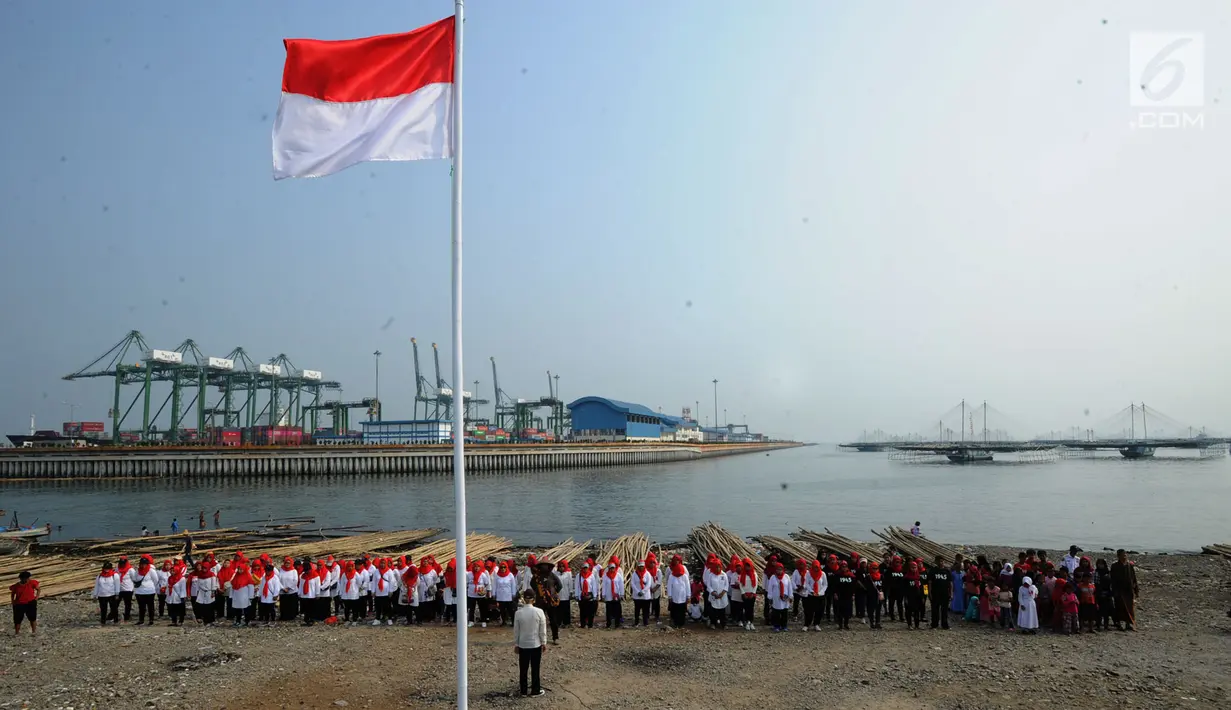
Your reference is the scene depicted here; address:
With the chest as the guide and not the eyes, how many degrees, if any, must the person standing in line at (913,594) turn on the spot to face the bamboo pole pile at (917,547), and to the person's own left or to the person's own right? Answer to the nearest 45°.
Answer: approximately 180°

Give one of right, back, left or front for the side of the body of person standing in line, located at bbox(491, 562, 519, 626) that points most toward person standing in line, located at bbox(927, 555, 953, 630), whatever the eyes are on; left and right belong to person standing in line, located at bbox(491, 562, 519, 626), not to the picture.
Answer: left

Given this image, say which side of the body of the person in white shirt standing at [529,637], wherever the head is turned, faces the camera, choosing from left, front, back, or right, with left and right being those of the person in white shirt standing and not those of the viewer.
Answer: back

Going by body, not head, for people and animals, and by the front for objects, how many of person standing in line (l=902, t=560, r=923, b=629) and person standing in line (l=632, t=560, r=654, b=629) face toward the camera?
2

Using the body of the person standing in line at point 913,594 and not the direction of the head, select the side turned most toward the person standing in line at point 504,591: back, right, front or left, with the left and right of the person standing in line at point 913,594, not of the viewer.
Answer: right
